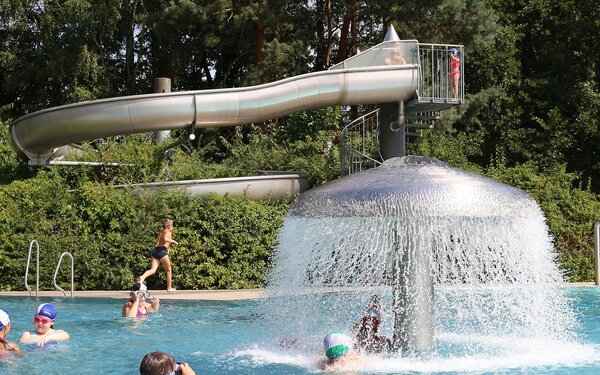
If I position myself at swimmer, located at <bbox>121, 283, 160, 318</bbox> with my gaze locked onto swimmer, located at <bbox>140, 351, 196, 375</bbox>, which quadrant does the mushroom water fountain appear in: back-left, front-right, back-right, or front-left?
front-left

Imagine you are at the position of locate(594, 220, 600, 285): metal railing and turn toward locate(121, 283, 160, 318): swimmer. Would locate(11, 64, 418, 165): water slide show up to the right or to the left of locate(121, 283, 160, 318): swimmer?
right

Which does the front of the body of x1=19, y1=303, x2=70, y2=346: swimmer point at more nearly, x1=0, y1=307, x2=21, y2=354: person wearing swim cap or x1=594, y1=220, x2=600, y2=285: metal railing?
the person wearing swim cap

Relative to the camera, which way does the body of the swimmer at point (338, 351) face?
away from the camera

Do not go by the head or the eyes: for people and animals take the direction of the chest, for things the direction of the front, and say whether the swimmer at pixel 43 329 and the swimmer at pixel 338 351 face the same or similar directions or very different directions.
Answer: very different directions

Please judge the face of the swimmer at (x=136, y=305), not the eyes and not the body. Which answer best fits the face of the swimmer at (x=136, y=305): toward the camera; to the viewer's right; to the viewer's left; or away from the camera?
toward the camera

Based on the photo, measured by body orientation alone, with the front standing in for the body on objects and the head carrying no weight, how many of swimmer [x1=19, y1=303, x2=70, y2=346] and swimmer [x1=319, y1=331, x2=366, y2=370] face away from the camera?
1

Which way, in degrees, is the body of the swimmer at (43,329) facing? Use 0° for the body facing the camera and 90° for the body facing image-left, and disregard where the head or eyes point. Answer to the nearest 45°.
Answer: approximately 45°

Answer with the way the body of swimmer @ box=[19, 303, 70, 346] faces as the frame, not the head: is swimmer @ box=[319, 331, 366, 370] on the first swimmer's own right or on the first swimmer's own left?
on the first swimmer's own left

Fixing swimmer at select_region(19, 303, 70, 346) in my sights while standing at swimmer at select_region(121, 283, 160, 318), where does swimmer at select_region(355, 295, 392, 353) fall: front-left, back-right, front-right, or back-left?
front-left

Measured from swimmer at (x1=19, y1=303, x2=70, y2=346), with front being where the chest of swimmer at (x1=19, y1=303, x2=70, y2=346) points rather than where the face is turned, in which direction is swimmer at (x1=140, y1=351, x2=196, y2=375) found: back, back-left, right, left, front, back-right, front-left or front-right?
front-left

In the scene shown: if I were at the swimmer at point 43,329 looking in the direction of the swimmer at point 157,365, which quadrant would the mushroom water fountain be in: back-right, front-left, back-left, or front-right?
front-left

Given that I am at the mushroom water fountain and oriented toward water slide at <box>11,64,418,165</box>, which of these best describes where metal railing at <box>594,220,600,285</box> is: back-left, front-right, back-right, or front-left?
front-right

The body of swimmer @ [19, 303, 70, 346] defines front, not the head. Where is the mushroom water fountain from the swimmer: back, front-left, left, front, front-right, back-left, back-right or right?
left
